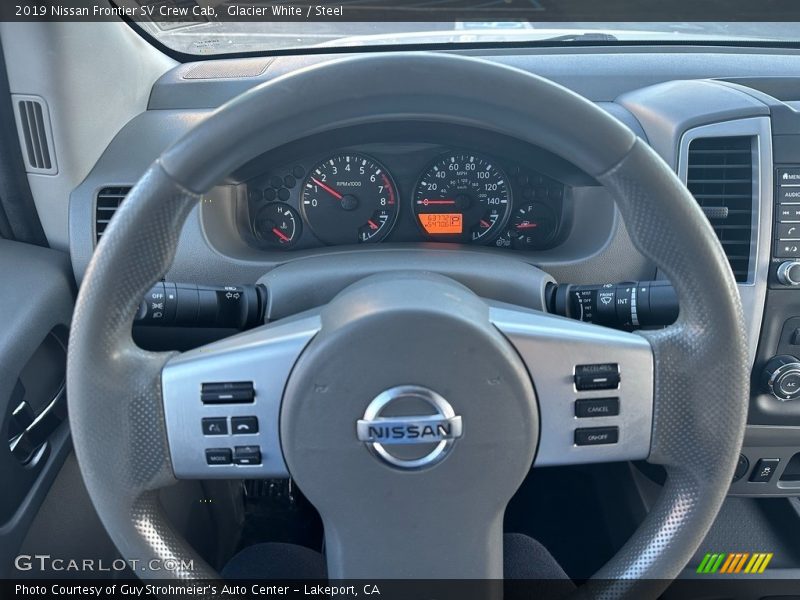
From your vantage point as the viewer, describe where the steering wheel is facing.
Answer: facing the viewer

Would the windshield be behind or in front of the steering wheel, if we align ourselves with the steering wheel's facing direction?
behind
